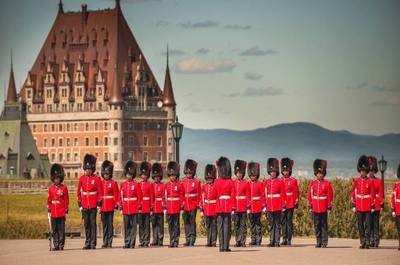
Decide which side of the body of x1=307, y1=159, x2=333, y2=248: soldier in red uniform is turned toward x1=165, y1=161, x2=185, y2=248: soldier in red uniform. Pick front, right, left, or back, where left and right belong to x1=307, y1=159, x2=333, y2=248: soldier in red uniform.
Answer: right

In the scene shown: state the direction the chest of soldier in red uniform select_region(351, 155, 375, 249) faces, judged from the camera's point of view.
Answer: toward the camera

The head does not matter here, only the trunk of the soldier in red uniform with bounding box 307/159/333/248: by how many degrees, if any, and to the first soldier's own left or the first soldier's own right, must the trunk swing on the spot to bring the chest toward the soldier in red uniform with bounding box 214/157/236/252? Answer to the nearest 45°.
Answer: approximately 90° to the first soldier's own right

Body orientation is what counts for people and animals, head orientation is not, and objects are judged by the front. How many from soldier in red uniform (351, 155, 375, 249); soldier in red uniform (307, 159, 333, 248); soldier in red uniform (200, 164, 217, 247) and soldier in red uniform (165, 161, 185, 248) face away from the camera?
0

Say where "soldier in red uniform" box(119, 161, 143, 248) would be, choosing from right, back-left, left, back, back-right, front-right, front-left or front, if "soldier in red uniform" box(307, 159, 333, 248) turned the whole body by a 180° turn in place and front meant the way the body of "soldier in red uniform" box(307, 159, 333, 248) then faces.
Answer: left

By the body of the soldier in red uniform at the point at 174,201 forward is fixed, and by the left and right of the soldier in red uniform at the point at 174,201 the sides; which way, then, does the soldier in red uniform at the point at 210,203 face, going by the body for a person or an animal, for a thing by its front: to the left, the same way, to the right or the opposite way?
the same way

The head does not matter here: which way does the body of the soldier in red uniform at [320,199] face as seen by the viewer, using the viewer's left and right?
facing the viewer

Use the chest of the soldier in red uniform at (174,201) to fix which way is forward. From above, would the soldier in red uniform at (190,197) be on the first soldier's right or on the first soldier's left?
on the first soldier's left

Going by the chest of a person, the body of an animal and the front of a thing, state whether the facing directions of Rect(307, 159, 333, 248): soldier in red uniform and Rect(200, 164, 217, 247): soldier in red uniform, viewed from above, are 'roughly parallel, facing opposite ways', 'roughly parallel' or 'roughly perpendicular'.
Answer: roughly parallel

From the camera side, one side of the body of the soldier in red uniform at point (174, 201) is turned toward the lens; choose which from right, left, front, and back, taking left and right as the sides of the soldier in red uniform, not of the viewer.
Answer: front

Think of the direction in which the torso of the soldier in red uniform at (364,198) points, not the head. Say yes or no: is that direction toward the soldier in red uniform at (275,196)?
no

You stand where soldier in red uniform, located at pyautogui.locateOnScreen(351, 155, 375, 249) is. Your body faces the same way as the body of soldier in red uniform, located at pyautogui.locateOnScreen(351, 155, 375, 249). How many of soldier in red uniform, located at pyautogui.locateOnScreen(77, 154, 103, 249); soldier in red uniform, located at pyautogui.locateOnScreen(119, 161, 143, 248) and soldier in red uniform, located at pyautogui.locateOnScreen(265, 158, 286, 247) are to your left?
0

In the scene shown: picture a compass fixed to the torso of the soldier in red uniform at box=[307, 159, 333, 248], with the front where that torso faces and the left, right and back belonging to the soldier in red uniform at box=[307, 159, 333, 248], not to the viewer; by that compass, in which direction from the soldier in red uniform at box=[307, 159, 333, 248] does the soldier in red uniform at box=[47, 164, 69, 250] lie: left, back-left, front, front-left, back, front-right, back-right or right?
right

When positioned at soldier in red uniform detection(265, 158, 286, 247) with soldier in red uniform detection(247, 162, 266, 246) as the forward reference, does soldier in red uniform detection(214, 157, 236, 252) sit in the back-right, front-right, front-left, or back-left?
front-left
